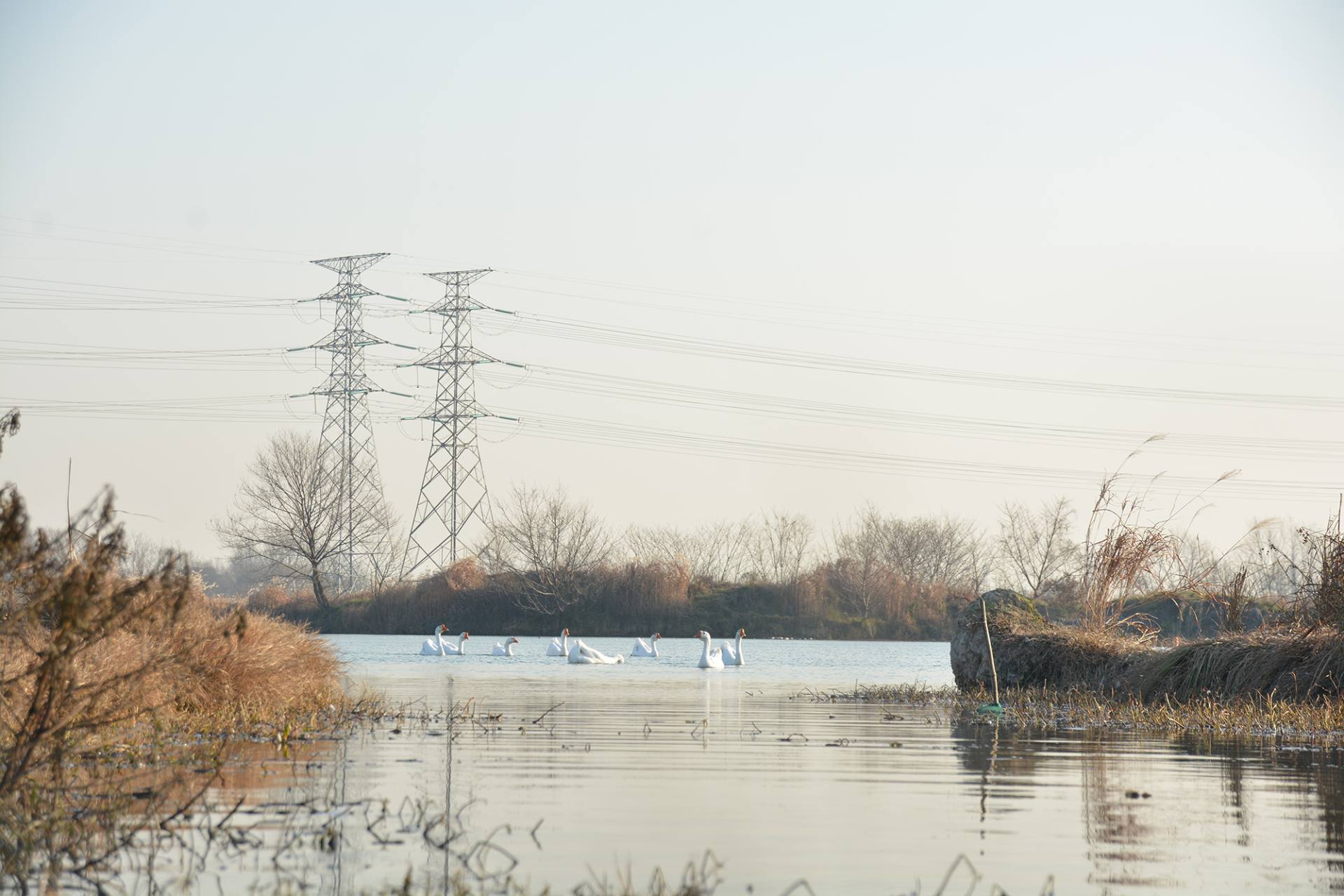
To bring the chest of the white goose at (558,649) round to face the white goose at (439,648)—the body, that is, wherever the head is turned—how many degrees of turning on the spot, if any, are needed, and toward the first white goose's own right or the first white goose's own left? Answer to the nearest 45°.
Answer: approximately 180°

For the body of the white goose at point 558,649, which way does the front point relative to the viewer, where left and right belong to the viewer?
facing to the right of the viewer

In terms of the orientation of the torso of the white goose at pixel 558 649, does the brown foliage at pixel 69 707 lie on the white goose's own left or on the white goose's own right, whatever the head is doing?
on the white goose's own right

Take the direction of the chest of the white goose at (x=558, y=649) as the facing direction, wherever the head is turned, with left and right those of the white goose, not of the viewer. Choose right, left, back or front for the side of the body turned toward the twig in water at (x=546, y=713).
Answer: right
